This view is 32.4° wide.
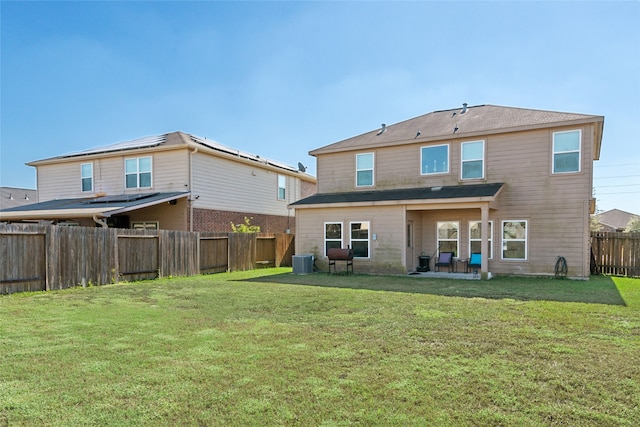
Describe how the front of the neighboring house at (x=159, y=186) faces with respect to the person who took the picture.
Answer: facing away from the viewer and to the right of the viewer

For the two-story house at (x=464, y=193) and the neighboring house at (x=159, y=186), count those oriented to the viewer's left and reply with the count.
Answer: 0

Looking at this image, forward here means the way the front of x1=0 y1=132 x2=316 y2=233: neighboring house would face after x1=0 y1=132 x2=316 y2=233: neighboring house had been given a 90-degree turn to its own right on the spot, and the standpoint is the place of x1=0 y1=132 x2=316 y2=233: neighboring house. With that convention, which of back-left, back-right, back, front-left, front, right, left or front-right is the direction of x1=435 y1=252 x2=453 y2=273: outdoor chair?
front

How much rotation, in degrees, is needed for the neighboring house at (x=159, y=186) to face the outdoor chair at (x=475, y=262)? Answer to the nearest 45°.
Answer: approximately 90° to its right

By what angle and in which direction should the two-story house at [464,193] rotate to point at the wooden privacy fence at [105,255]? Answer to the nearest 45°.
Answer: approximately 135° to its left

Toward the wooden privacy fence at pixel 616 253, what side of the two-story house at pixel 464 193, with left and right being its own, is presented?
right

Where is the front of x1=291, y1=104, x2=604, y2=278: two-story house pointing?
away from the camera

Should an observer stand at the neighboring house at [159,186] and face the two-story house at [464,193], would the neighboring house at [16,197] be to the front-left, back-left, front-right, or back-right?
back-left

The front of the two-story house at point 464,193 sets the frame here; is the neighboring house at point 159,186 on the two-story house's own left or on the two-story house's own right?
on the two-story house's own left
